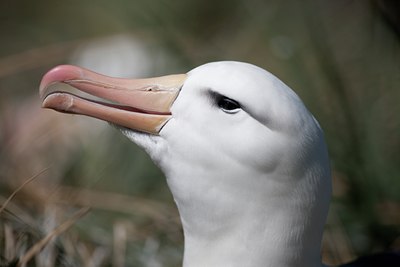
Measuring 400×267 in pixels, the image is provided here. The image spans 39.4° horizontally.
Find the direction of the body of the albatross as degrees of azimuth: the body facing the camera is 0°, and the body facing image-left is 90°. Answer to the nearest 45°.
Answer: approximately 90°
